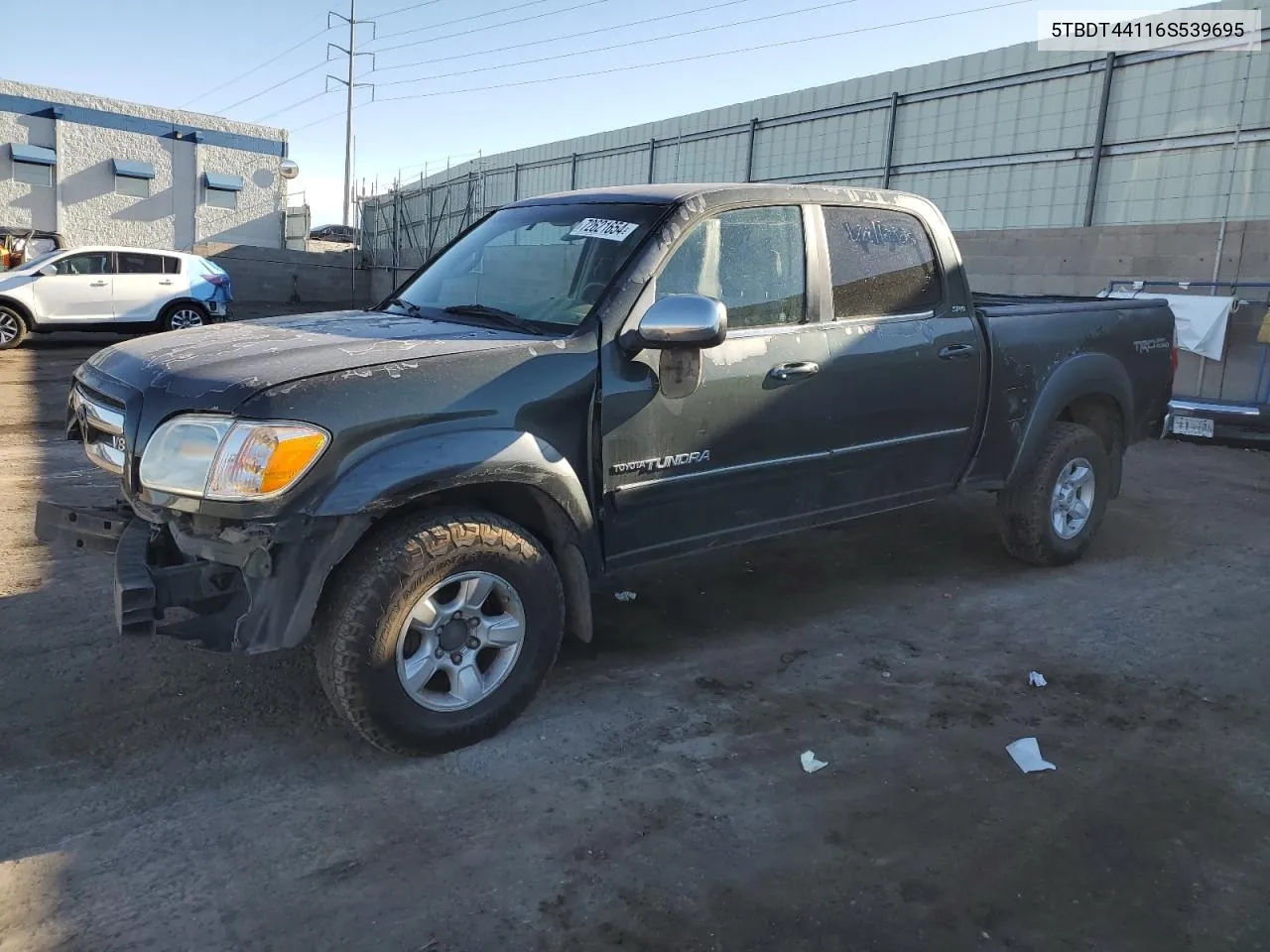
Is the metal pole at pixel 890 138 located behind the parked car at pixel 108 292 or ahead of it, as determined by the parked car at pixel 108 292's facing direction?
behind

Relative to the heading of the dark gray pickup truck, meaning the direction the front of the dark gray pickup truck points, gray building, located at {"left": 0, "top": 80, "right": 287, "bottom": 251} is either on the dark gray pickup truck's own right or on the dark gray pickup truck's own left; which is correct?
on the dark gray pickup truck's own right

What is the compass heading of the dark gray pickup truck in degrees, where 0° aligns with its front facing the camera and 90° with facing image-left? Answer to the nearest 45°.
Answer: approximately 45°

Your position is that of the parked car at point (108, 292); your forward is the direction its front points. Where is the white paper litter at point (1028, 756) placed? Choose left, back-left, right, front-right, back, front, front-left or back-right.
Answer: left

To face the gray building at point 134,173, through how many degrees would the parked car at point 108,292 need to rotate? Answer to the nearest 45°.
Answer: approximately 90° to its right

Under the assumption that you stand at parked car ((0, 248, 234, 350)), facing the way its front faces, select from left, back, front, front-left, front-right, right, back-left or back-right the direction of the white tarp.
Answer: back-left

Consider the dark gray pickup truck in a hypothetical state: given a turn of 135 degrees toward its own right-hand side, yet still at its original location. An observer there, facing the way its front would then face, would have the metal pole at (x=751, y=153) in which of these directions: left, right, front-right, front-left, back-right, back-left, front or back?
front

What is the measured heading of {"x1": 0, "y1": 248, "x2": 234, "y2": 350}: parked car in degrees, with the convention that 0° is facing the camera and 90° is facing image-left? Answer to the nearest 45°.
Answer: approximately 90°

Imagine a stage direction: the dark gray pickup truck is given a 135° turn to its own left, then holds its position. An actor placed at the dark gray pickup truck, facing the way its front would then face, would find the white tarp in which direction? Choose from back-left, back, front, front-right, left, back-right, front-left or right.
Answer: front-left

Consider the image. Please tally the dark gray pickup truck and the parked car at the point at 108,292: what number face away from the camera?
0

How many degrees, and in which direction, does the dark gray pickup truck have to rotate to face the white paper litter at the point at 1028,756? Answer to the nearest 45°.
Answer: approximately 135° to its left

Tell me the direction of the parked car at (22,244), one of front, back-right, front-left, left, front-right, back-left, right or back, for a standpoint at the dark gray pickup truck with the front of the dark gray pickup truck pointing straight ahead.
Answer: right

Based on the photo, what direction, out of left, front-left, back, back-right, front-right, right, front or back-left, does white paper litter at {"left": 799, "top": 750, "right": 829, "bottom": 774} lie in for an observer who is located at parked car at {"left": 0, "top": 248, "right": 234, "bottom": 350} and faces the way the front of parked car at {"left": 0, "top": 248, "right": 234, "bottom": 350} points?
left

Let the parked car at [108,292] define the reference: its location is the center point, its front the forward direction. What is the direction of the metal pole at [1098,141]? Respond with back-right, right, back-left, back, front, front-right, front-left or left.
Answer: back-left
